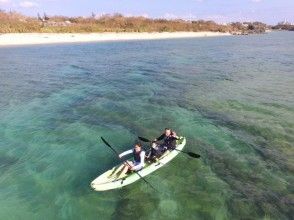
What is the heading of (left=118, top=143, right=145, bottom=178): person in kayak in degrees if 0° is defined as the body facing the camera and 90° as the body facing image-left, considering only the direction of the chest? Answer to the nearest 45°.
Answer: approximately 45°

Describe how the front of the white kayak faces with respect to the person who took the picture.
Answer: facing the viewer and to the left of the viewer
